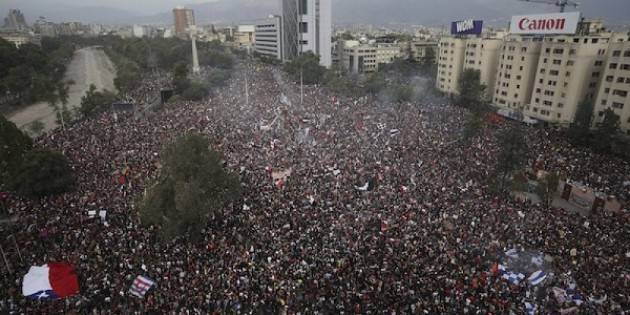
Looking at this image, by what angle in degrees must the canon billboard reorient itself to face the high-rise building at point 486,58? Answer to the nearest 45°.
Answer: approximately 90° to its right

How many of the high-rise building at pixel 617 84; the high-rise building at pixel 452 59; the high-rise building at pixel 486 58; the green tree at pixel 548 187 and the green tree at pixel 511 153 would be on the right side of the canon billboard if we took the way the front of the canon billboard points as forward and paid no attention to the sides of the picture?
2

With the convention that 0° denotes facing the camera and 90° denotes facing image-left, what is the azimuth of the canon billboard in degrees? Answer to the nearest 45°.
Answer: approximately 45°

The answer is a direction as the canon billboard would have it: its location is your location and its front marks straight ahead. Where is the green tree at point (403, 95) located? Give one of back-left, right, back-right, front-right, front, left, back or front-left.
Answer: front-right

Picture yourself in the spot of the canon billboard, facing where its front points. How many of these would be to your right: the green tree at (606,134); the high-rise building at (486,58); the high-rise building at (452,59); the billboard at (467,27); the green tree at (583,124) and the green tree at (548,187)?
3

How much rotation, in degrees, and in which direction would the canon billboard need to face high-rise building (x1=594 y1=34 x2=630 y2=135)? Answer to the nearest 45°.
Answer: approximately 90° to its left

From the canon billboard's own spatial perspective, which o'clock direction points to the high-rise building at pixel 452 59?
The high-rise building is roughly at 3 o'clock from the canon billboard.

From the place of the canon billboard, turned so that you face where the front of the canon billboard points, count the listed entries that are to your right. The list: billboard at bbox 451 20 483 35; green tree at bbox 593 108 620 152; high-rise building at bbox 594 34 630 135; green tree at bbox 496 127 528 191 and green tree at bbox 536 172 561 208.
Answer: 1

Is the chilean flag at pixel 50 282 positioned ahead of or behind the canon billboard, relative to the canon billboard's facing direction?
ahead

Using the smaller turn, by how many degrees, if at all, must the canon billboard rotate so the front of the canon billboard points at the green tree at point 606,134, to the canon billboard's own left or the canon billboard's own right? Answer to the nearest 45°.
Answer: approximately 45° to the canon billboard's own left

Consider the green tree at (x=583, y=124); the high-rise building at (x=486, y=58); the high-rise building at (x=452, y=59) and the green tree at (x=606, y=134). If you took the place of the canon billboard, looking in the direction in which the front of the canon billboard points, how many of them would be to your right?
2

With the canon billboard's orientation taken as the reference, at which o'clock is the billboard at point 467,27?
The billboard is roughly at 3 o'clock from the canon billboard.

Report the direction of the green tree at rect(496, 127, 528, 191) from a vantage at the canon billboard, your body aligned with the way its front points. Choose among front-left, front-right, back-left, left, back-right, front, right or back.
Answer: front-left

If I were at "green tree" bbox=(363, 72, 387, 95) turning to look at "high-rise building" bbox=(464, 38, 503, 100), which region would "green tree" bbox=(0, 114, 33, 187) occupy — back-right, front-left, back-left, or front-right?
back-right

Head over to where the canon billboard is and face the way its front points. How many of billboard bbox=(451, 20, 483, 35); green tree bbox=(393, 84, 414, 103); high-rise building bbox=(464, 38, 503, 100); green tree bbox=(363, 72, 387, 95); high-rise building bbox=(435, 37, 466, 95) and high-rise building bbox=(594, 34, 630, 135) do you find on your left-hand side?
1

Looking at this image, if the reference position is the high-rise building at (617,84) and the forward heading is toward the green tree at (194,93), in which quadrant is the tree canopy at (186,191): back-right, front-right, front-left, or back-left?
front-left

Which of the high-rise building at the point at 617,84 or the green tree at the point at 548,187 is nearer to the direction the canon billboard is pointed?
the green tree
